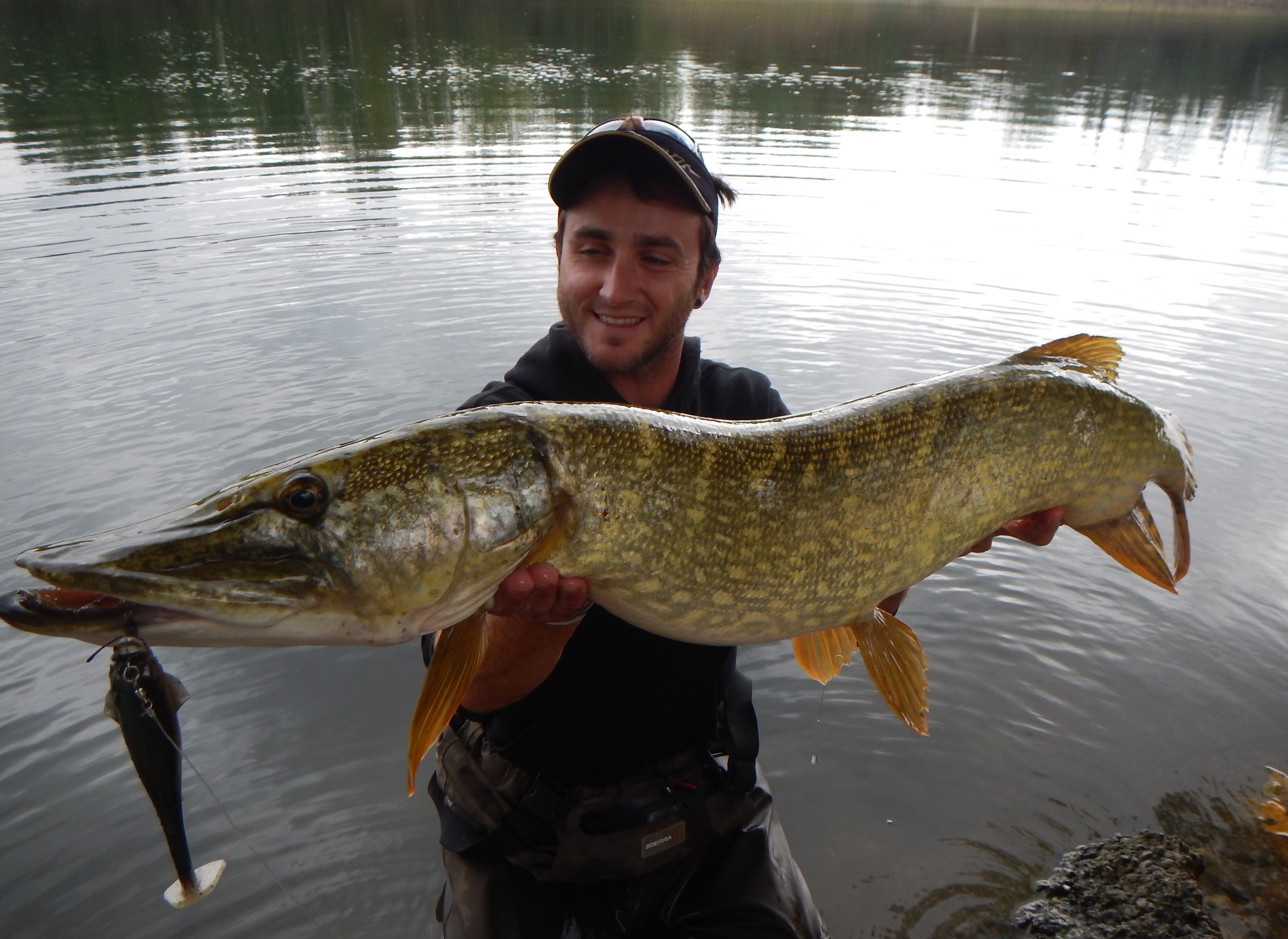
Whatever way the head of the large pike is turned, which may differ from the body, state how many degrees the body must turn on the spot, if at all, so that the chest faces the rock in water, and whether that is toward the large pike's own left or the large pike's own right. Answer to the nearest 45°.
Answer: approximately 180°

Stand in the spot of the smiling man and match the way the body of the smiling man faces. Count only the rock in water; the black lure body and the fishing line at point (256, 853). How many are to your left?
1

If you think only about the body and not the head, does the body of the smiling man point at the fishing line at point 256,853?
no

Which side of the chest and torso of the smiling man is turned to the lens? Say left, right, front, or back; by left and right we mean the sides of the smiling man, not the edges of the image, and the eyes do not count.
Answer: front

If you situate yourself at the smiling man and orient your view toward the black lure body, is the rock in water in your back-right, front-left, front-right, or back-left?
back-left

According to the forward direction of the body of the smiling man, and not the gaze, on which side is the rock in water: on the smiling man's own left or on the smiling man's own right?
on the smiling man's own left

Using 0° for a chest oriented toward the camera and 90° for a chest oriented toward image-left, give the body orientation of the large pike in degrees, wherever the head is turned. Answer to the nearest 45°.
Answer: approximately 90°
